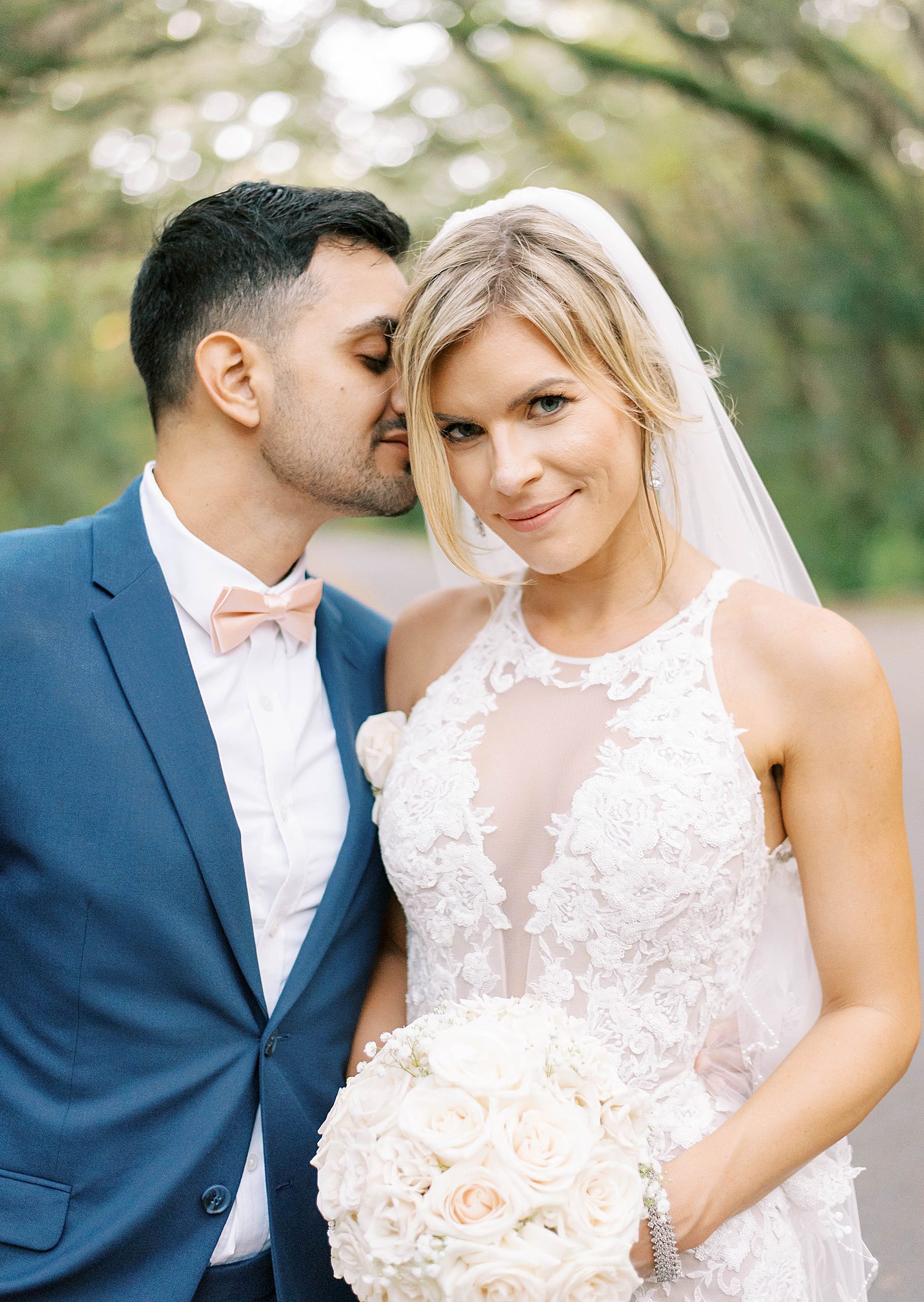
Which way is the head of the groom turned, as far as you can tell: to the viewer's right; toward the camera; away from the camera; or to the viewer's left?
to the viewer's right

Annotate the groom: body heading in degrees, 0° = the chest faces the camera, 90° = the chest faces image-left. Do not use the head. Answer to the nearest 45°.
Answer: approximately 315°

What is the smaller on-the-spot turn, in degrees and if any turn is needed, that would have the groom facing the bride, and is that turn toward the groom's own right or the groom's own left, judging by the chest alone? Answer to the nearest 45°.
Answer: approximately 45° to the groom's own left
